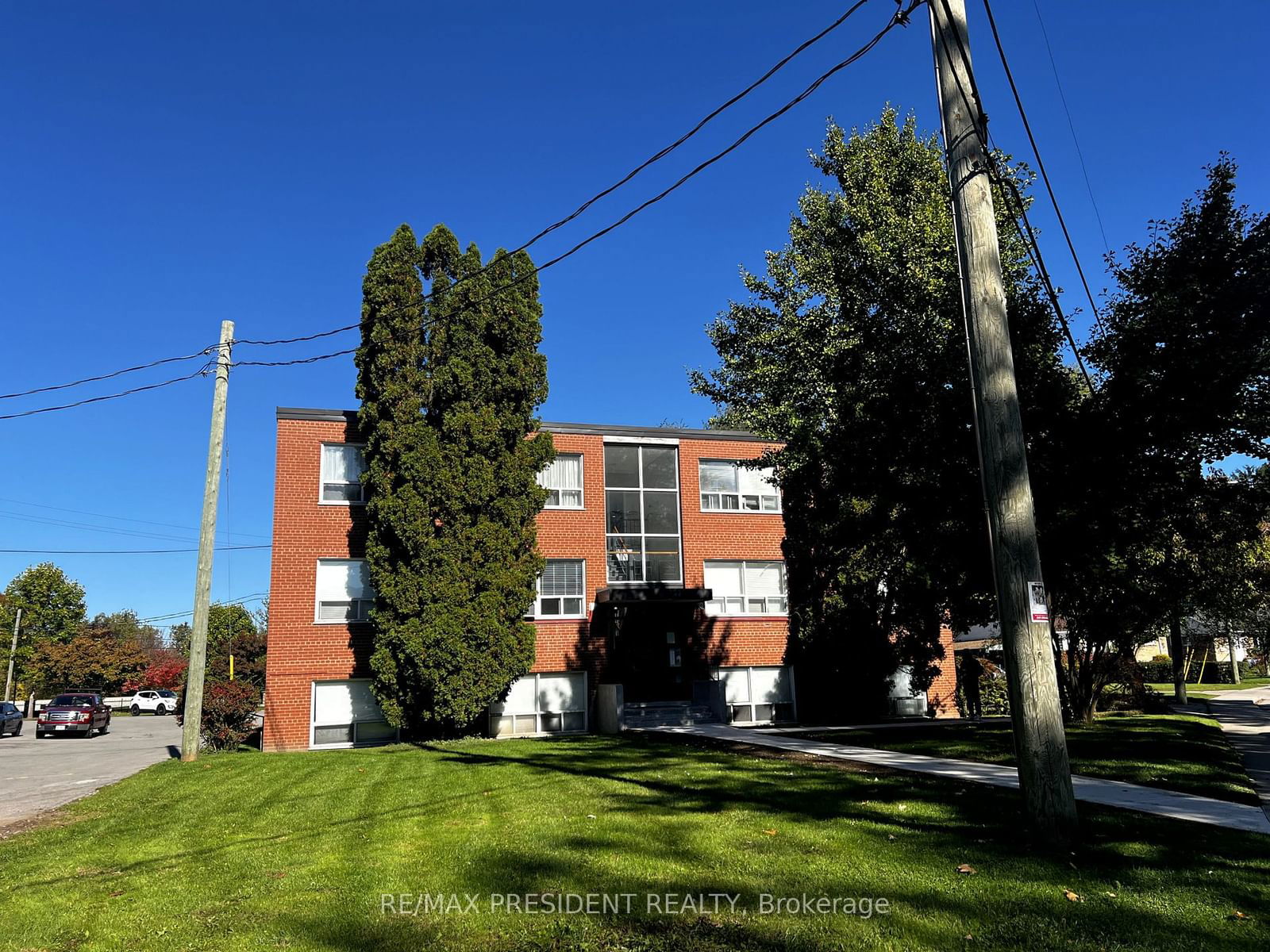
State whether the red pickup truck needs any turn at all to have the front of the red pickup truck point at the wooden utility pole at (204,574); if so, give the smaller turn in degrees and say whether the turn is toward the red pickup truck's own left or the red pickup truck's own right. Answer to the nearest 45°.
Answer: approximately 45° to the red pickup truck's own left

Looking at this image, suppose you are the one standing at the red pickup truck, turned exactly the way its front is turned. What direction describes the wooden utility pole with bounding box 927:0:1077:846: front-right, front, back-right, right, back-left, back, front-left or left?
front-left

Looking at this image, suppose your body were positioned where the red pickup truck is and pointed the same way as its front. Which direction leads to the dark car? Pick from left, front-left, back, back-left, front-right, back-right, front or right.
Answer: right

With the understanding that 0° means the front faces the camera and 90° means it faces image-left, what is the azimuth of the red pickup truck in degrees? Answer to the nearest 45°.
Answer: approximately 45°

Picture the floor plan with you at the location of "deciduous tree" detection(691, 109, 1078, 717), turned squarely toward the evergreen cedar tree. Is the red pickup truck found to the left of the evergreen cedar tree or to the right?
right

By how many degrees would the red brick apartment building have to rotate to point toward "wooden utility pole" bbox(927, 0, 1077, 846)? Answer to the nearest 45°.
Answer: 0° — it already faces it

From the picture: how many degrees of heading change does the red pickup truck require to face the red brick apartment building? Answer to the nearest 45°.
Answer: approximately 90° to its left

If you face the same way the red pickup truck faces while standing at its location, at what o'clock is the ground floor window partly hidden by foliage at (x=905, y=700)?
The ground floor window partly hidden by foliage is roughly at 9 o'clock from the red pickup truck.

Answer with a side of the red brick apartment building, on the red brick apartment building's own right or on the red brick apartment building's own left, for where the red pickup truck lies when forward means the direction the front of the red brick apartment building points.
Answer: on the red brick apartment building's own right

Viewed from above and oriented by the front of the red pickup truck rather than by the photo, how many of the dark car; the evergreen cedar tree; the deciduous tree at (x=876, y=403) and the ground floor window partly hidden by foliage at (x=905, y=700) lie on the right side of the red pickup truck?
1

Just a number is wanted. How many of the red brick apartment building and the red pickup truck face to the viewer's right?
0

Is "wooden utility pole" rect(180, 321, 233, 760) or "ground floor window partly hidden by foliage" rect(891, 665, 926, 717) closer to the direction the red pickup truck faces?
the wooden utility pole
